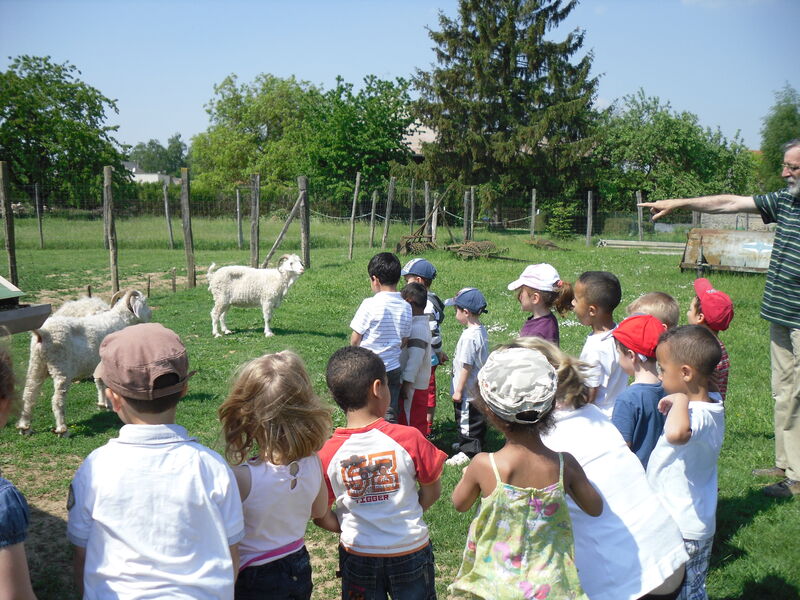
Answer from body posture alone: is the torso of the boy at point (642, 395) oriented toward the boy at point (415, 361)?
yes

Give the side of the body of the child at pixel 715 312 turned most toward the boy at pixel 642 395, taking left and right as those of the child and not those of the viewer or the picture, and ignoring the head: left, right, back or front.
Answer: left

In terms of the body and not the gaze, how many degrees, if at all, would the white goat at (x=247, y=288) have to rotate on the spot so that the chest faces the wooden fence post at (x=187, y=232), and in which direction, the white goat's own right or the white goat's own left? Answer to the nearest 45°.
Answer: approximately 90° to the white goat's own left

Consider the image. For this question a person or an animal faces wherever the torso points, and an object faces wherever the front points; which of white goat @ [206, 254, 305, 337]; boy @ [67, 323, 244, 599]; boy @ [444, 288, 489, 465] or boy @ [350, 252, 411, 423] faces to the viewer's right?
the white goat

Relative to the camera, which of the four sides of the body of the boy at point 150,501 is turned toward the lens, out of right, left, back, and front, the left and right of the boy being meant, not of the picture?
back

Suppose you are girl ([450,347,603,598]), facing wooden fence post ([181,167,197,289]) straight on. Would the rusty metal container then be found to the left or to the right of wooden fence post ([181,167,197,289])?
right

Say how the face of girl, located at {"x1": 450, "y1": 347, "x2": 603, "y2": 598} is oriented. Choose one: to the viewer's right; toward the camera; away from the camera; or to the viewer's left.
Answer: away from the camera

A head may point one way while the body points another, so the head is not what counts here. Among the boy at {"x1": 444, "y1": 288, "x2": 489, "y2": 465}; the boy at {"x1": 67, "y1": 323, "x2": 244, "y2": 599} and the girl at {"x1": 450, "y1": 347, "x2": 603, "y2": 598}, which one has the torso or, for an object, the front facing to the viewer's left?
the boy at {"x1": 444, "y1": 288, "x2": 489, "y2": 465}

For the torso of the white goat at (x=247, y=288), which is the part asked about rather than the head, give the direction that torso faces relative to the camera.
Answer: to the viewer's right

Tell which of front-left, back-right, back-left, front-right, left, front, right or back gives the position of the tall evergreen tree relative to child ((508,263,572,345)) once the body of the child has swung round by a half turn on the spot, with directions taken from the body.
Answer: left

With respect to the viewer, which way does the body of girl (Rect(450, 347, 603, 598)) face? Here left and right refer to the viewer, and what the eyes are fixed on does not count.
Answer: facing away from the viewer

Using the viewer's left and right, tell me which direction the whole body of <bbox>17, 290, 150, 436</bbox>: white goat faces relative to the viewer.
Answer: facing away from the viewer and to the right of the viewer

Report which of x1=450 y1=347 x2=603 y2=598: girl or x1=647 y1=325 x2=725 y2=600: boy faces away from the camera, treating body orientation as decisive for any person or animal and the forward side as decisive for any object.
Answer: the girl

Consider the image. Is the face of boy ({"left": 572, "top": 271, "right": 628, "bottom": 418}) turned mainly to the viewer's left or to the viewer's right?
to the viewer's left

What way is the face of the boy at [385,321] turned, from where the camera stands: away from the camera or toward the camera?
away from the camera
